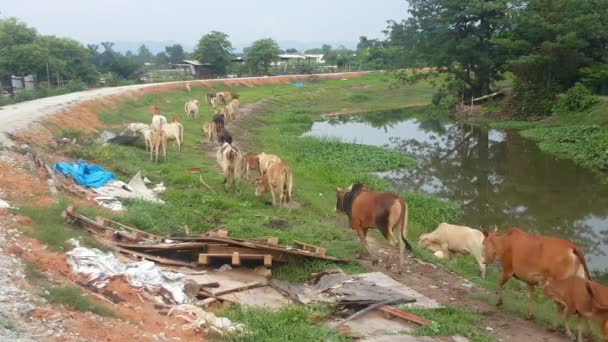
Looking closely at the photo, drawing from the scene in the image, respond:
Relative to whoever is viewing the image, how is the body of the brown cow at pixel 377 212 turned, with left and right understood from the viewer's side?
facing away from the viewer and to the left of the viewer

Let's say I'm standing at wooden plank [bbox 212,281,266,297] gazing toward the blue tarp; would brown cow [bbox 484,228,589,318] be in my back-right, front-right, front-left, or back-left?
back-right

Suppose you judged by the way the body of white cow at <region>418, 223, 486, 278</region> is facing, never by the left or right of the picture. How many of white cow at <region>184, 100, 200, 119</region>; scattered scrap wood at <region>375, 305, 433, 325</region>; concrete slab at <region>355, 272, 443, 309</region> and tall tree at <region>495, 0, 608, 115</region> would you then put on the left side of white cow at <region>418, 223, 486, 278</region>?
2

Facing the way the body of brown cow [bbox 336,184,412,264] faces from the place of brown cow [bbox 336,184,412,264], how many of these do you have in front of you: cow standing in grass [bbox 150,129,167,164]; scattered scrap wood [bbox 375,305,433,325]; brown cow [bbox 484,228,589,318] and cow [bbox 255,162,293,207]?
2

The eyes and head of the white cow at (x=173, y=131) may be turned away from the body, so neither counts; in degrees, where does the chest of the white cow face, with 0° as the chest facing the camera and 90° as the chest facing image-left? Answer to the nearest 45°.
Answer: approximately 135°

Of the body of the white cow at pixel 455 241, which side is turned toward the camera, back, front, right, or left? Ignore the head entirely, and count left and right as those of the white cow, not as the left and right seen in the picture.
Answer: left

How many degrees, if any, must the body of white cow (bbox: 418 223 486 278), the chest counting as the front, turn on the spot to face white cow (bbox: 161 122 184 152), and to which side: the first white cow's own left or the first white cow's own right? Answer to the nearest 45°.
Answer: approximately 45° to the first white cow's own right

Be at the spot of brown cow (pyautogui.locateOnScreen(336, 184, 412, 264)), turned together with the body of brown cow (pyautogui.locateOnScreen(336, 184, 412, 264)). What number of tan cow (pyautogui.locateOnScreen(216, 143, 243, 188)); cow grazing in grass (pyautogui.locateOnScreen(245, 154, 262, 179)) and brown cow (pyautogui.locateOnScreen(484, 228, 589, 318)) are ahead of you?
2

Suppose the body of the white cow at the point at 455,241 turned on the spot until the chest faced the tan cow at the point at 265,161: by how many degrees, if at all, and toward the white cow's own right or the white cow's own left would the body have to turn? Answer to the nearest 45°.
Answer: approximately 45° to the white cow's own right
